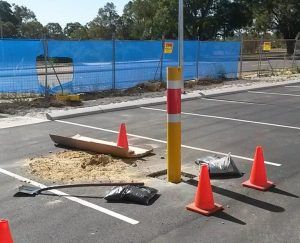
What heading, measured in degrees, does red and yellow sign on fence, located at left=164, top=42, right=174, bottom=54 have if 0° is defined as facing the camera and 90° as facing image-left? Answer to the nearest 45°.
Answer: approximately 0°

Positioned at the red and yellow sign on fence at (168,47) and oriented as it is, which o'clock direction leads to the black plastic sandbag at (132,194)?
The black plastic sandbag is roughly at 12 o'clock from the red and yellow sign on fence.

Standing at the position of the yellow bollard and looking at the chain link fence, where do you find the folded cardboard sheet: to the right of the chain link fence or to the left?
left

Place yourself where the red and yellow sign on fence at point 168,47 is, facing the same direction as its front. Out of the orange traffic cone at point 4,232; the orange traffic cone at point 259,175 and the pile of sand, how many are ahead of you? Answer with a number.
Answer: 3

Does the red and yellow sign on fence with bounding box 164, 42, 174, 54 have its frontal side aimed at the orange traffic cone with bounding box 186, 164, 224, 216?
yes

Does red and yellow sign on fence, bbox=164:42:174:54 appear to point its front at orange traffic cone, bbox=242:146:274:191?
yes

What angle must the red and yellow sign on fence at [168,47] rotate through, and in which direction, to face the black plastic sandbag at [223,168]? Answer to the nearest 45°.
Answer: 0° — it already faces it

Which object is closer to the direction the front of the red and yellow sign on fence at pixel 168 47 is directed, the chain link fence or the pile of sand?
the pile of sand

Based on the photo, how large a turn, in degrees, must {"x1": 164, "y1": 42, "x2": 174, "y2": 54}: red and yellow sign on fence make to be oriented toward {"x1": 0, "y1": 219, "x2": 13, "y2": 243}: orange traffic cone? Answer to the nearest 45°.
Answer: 0° — it already faces it

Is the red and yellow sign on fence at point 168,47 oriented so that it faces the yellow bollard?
yes

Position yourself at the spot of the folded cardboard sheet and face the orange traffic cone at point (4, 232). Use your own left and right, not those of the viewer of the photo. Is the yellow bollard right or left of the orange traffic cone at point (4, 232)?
left
